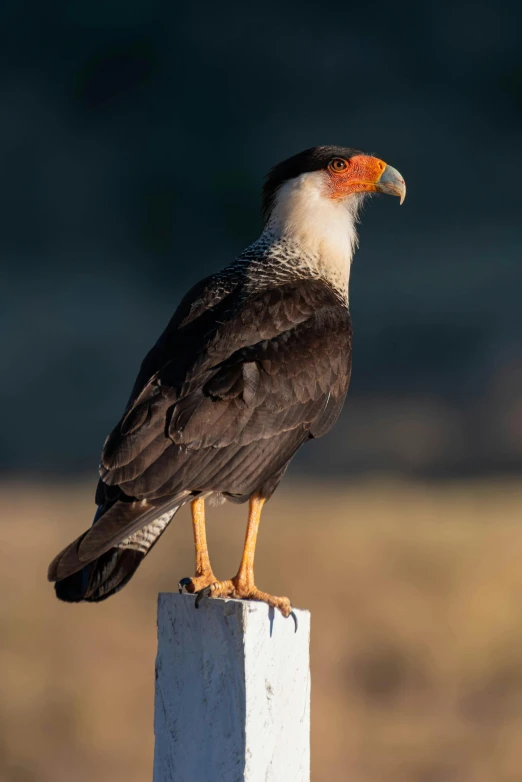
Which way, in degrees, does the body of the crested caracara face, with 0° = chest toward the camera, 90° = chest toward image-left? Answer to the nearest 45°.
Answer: approximately 270°
